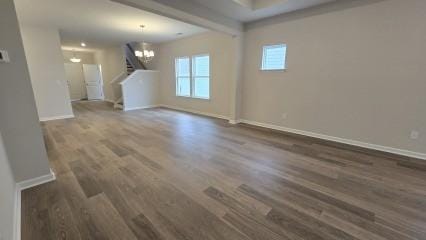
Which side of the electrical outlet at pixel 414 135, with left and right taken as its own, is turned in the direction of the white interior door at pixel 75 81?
right

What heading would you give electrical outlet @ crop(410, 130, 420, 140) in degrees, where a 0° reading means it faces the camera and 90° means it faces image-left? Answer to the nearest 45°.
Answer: approximately 0°

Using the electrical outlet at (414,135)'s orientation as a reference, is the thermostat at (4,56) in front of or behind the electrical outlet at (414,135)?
in front

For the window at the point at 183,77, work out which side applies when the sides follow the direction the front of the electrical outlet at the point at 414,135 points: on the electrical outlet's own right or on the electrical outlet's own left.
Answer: on the electrical outlet's own right

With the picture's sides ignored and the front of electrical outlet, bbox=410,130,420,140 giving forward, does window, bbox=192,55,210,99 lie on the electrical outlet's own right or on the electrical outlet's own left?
on the electrical outlet's own right

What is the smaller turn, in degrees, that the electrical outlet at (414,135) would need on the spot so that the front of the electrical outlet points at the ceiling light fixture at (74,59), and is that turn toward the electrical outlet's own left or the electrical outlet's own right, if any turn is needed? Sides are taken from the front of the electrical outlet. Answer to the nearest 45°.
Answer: approximately 90° to the electrical outlet's own right

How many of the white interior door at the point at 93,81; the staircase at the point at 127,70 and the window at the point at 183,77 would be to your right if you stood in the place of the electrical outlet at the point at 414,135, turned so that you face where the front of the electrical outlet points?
3

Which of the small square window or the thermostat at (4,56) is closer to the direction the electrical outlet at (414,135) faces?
the thermostat

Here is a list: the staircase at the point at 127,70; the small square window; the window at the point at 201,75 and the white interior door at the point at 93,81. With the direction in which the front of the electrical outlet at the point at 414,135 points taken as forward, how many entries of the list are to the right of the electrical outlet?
4

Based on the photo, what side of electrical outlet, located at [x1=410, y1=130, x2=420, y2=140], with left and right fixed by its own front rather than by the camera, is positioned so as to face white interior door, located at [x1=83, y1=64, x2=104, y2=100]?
right

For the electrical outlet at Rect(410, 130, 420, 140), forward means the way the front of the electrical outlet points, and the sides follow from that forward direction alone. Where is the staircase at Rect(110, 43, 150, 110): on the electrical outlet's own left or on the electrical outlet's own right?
on the electrical outlet's own right

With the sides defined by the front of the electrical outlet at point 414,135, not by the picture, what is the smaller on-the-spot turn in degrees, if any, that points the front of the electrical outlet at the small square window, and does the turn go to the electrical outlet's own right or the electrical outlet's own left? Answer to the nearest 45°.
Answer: approximately 90° to the electrical outlet's own right
